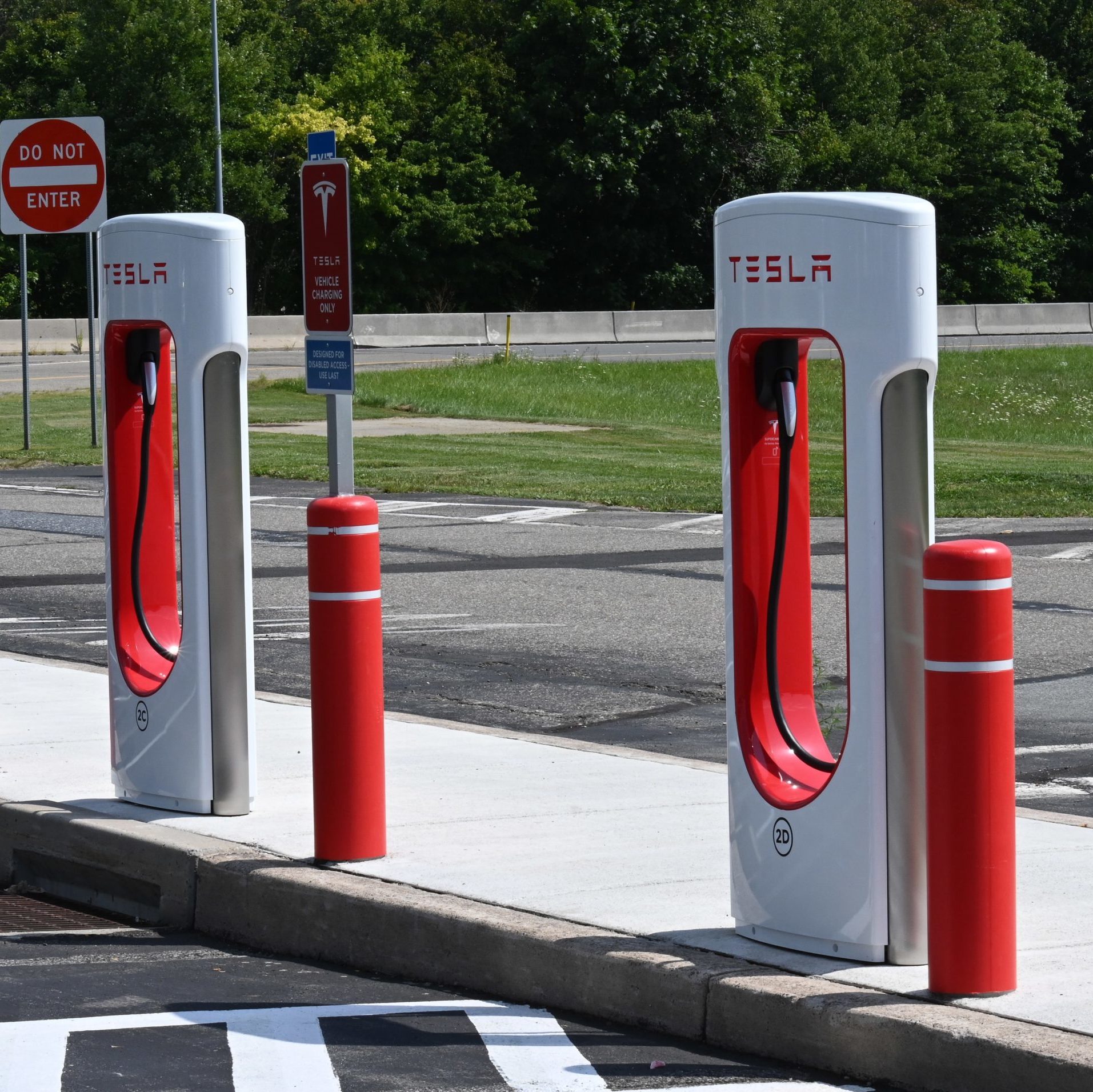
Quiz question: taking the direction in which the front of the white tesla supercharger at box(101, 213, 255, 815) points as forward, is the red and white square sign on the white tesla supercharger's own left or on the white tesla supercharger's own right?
on the white tesla supercharger's own right

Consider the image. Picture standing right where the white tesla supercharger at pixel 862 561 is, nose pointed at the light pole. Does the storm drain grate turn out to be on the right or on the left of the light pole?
left

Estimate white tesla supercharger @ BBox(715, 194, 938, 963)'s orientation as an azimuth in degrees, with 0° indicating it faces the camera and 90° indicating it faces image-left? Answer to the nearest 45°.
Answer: approximately 45°

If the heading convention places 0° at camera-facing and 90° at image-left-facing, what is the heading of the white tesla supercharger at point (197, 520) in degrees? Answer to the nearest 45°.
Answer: approximately 45°

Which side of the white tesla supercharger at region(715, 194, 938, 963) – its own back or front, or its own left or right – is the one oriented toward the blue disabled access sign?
right

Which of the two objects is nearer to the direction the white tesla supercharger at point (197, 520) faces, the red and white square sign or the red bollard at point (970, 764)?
the red bollard

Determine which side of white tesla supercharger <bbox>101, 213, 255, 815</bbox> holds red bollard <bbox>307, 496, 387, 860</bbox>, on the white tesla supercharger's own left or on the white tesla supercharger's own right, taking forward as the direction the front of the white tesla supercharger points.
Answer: on the white tesla supercharger's own left

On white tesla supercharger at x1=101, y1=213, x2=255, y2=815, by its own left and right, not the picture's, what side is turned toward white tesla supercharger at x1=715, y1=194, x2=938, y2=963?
left
